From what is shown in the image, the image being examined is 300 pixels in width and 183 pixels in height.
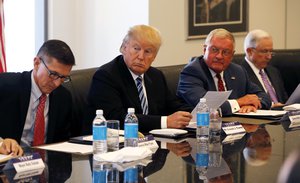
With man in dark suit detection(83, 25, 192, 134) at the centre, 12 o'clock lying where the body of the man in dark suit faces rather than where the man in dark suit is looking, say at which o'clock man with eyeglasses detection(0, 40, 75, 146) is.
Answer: The man with eyeglasses is roughly at 3 o'clock from the man in dark suit.

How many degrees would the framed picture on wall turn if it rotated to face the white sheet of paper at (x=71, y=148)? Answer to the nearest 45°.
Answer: approximately 45° to its right

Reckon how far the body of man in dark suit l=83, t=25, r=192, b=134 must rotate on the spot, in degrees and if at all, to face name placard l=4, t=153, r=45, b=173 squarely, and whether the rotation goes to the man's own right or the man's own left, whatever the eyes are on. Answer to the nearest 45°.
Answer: approximately 45° to the man's own right

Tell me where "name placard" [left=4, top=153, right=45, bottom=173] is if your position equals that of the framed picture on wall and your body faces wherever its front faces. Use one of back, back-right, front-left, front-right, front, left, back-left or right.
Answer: front-right

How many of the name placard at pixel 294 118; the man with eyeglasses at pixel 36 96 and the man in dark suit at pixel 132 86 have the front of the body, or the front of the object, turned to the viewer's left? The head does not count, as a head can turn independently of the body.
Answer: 0

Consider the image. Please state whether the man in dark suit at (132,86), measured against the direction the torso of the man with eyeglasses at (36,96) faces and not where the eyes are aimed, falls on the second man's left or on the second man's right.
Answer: on the second man's left

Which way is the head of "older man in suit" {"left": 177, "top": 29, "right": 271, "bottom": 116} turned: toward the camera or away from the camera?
toward the camera

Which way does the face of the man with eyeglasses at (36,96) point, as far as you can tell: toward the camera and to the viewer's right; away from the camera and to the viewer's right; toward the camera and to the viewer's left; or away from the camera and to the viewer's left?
toward the camera and to the viewer's right

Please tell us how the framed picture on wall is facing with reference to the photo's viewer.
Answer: facing the viewer and to the right of the viewer

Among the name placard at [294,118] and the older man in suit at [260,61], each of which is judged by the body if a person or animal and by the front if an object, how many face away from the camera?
0

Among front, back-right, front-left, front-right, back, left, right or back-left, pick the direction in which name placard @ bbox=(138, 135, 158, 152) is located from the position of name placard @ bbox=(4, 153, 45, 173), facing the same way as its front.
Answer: left

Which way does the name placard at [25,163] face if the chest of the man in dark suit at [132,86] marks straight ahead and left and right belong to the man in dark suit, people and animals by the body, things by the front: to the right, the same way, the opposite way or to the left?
the same way

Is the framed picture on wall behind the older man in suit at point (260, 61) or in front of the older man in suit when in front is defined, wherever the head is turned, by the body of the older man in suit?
behind

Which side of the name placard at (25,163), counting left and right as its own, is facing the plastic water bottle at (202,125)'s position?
left

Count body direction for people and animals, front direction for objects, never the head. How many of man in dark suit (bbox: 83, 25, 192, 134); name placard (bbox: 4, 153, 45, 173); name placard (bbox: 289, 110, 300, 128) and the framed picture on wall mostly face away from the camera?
0

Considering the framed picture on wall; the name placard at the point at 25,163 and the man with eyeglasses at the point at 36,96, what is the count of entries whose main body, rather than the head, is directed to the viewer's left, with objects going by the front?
0
